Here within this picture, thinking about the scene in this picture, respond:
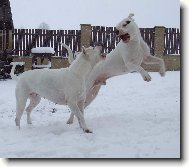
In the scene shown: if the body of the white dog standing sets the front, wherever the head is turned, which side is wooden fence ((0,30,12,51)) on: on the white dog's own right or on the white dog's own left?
on the white dog's own left

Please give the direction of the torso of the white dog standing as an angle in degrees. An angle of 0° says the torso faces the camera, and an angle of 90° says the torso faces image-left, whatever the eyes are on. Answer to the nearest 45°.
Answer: approximately 270°

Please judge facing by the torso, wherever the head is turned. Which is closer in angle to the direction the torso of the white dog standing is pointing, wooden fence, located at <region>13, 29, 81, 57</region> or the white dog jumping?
the white dog jumping

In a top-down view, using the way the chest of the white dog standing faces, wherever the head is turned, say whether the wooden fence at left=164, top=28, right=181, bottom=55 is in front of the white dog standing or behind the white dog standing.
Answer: in front

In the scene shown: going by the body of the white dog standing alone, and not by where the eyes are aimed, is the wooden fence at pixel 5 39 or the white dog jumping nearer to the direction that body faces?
the white dog jumping

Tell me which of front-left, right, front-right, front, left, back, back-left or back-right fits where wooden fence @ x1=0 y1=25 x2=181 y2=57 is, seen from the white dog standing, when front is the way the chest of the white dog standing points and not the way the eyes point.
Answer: left

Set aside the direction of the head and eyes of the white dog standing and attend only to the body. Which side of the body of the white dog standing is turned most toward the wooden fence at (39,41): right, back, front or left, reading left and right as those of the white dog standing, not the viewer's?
left
